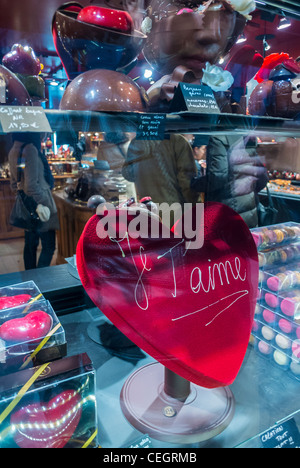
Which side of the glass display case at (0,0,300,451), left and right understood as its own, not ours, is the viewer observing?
front

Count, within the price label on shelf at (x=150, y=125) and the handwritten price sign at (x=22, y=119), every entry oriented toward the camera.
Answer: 2

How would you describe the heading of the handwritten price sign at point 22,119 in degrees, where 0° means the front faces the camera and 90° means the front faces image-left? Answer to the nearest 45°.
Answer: approximately 0°

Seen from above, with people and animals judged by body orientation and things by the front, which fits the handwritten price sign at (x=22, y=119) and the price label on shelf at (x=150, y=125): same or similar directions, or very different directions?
same or similar directions
